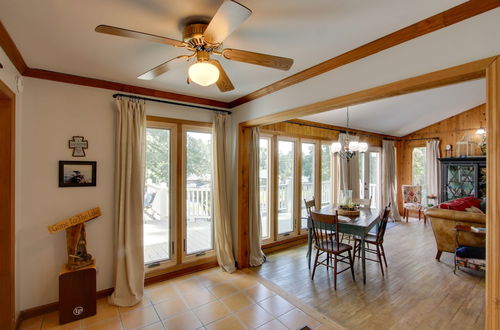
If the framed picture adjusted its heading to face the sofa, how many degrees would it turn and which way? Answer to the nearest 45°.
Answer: approximately 45° to its left

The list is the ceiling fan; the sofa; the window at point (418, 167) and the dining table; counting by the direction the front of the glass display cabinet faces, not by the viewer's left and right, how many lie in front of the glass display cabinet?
3

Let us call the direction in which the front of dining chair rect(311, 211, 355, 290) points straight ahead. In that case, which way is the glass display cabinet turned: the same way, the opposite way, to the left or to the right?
the opposite way

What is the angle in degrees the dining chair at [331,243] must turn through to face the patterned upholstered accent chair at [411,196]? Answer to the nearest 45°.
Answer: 0° — it already faces it

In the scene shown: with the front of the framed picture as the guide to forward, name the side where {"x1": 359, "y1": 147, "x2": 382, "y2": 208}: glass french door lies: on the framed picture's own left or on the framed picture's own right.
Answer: on the framed picture's own left

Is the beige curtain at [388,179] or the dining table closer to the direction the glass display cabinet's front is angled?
the dining table

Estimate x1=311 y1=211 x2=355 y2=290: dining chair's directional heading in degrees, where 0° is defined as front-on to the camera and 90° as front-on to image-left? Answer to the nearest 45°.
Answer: approximately 225°

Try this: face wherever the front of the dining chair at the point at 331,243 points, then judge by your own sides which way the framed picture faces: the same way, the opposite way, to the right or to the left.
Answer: to the right

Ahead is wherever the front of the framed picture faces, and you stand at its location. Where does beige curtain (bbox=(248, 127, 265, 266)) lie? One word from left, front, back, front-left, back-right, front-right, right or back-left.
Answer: left

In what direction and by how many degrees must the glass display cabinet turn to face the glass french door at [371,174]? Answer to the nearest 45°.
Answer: approximately 90° to its right

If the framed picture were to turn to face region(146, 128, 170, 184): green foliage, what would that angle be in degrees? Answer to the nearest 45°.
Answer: approximately 90° to its left

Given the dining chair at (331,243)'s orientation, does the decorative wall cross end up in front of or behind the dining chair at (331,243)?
behind

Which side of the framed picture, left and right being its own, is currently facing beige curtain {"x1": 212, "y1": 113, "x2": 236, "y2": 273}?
left

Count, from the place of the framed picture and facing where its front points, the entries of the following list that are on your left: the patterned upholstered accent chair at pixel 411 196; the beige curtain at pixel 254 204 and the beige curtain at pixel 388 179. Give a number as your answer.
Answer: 3

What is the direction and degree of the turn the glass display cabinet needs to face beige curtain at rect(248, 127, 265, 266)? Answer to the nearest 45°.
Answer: approximately 45° to its right

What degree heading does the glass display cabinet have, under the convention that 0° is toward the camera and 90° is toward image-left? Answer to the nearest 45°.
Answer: approximately 0°

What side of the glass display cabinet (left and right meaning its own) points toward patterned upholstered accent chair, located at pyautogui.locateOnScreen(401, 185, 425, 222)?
right

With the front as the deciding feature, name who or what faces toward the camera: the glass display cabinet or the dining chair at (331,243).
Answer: the glass display cabinet
